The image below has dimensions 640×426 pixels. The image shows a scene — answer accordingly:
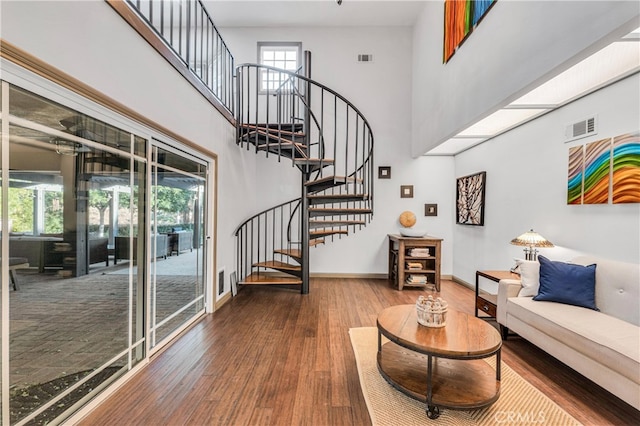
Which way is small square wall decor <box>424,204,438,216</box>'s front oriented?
toward the camera

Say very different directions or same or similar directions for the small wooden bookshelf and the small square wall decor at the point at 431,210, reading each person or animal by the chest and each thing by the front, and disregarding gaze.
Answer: same or similar directions

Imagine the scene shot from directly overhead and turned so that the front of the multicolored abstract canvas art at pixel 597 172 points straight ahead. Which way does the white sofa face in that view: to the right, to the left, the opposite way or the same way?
the same way

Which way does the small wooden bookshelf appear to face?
toward the camera

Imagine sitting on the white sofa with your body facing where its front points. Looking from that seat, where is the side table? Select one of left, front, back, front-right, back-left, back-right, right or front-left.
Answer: right

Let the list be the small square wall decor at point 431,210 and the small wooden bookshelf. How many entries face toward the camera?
2

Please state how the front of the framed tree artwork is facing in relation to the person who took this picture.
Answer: facing the viewer and to the left of the viewer

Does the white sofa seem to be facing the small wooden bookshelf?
no

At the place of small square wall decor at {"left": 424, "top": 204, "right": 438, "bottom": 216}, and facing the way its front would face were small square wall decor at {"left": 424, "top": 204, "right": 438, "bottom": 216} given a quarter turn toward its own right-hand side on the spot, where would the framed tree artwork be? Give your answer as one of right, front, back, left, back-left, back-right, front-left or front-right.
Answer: back-left

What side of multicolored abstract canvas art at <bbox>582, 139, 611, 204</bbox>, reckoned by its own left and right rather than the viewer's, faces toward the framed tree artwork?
right

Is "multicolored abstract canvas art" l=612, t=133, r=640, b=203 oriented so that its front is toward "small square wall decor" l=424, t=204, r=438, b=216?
no

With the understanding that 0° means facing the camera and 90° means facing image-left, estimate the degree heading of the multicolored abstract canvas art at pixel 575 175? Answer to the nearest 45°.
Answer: approximately 45°

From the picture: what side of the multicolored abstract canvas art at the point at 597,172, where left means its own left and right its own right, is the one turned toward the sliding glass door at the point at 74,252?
front

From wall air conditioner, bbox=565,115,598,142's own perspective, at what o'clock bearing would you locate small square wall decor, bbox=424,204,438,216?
The small square wall decor is roughly at 3 o'clock from the wall air conditioner.

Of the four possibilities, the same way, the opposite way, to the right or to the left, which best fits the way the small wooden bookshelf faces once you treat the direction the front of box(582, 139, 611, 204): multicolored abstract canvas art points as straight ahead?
to the left

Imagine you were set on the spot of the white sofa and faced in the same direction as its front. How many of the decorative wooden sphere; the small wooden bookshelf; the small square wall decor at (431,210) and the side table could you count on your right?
4

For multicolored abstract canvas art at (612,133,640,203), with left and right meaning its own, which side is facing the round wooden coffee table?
front
